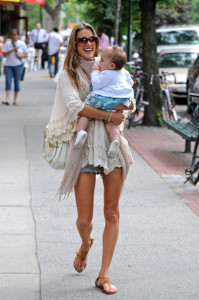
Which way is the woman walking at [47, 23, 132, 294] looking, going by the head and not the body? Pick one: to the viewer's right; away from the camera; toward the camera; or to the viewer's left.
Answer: toward the camera

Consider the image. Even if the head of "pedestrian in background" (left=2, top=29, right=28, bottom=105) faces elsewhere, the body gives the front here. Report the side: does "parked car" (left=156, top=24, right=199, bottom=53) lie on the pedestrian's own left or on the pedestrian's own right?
on the pedestrian's own left

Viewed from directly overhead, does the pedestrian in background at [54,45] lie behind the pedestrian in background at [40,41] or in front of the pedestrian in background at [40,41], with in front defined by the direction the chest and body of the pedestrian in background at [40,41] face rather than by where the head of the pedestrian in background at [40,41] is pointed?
in front

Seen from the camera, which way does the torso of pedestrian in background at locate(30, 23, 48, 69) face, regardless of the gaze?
toward the camera

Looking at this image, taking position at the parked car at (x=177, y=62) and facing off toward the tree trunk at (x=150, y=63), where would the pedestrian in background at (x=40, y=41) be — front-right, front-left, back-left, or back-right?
back-right

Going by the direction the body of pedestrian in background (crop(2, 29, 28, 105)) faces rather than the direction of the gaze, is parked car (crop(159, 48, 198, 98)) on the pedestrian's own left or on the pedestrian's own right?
on the pedestrian's own left

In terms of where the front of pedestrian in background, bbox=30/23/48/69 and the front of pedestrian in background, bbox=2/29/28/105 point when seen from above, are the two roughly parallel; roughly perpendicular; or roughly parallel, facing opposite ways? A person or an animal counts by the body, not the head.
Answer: roughly parallel

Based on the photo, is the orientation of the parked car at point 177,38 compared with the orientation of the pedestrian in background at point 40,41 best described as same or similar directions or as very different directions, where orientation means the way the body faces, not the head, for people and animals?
same or similar directions

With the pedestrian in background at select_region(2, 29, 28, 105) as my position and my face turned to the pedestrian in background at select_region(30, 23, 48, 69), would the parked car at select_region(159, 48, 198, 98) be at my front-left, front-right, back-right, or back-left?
front-right

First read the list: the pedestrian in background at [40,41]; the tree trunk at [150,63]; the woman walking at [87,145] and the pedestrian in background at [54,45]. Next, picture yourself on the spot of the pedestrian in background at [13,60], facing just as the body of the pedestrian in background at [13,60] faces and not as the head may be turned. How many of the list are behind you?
2

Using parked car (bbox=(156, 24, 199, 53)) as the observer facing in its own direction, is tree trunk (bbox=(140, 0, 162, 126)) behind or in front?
in front

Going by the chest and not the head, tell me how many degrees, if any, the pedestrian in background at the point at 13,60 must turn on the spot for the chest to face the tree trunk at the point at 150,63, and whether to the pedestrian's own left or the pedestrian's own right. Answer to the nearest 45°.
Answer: approximately 45° to the pedestrian's own left

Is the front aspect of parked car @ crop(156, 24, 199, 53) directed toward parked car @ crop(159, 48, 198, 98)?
yes

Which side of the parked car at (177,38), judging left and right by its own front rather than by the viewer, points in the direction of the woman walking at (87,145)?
front

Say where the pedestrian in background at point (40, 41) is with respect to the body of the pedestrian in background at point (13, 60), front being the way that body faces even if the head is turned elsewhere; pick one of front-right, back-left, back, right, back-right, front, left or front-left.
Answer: back
